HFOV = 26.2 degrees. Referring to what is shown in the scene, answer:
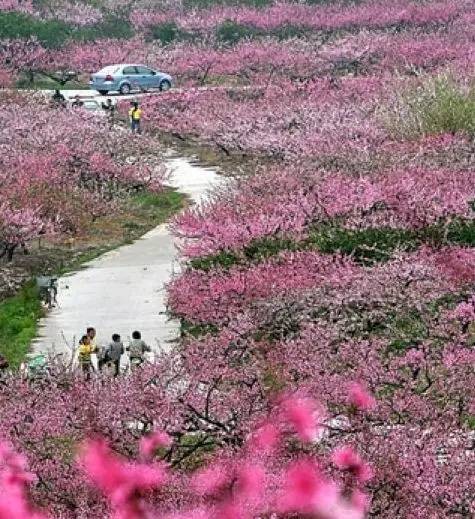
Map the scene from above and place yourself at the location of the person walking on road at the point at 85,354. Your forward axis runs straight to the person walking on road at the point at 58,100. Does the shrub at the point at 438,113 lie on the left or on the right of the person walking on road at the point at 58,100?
right

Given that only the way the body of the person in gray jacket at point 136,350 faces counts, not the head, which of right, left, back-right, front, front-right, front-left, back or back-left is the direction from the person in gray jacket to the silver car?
front

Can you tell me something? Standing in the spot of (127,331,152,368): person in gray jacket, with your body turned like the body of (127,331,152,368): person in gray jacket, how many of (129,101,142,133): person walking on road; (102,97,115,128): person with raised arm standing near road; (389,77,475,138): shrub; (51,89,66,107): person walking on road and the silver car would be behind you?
0

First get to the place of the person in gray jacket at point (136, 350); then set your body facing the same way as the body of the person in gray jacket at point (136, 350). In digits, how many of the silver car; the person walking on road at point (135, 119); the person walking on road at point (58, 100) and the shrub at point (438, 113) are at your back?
0

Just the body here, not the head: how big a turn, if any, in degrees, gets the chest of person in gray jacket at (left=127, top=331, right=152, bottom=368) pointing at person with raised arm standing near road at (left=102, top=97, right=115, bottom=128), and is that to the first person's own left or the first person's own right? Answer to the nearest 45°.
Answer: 0° — they already face them

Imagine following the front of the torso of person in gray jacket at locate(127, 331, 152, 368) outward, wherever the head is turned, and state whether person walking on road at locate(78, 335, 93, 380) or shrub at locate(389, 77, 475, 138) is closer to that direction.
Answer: the shrub

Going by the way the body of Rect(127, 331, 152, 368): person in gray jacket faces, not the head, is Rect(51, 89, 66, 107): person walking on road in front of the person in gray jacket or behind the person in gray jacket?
in front

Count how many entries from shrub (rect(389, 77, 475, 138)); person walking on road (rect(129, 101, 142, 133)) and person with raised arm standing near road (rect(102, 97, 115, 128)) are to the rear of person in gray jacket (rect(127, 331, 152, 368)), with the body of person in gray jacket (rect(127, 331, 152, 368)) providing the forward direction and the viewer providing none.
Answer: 0

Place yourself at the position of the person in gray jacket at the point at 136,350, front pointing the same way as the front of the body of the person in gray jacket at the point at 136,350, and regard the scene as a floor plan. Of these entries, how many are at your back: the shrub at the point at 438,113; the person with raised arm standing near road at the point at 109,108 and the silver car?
0

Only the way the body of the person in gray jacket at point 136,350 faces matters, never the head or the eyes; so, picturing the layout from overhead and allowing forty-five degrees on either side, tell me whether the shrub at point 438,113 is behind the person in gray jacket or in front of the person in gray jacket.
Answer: in front

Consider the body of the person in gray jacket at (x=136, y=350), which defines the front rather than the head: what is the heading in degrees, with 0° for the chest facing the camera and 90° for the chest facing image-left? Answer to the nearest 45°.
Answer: approximately 180°

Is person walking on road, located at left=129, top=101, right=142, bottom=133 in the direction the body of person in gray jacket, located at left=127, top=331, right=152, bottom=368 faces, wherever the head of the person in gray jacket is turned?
yes

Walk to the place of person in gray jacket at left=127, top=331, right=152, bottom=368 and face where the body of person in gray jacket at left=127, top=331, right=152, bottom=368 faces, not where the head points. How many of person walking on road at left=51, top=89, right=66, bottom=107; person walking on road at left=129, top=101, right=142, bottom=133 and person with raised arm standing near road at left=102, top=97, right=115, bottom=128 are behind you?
0
